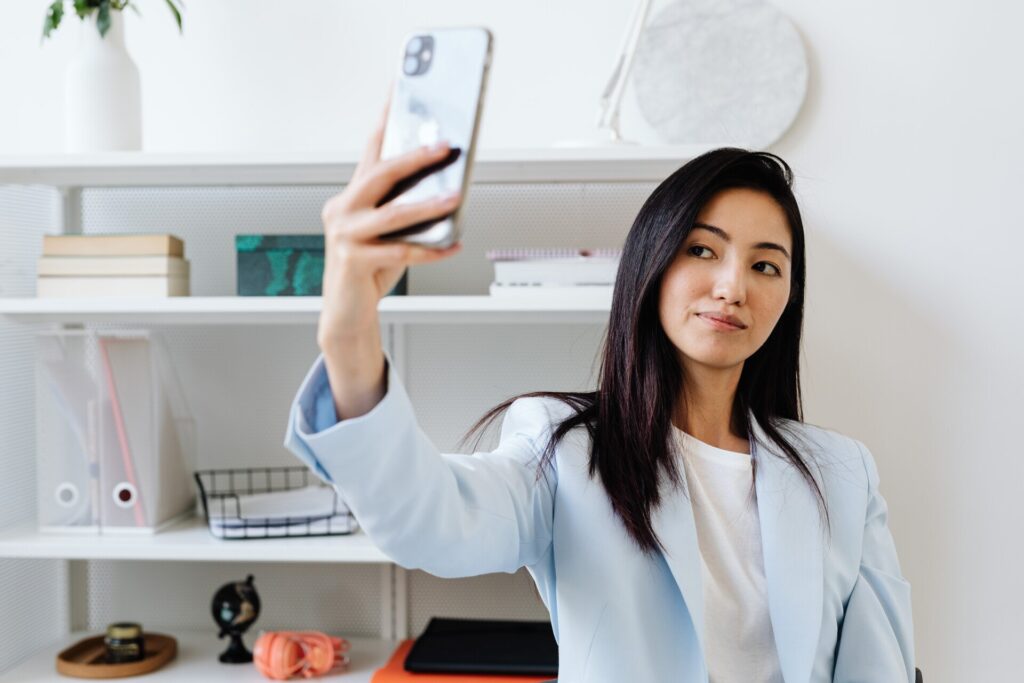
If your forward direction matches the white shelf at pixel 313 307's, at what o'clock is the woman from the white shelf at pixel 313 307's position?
The woman is roughly at 11 o'clock from the white shelf.

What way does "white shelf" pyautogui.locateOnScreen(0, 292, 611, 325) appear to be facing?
toward the camera

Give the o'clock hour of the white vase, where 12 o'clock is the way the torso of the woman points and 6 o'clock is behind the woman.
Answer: The white vase is roughly at 4 o'clock from the woman.

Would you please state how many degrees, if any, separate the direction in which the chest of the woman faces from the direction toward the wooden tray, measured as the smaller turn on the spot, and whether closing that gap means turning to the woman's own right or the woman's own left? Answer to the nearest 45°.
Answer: approximately 135° to the woman's own right

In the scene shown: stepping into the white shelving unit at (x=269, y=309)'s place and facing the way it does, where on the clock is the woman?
The woman is roughly at 11 o'clock from the white shelving unit.

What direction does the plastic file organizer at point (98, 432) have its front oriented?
toward the camera

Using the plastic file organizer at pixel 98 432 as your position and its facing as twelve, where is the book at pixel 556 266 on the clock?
The book is roughly at 10 o'clock from the plastic file organizer.

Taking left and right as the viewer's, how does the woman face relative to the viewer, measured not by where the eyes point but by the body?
facing the viewer

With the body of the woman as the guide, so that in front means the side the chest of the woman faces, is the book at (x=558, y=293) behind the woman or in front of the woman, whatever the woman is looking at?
behind

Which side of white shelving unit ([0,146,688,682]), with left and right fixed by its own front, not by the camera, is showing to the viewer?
front
